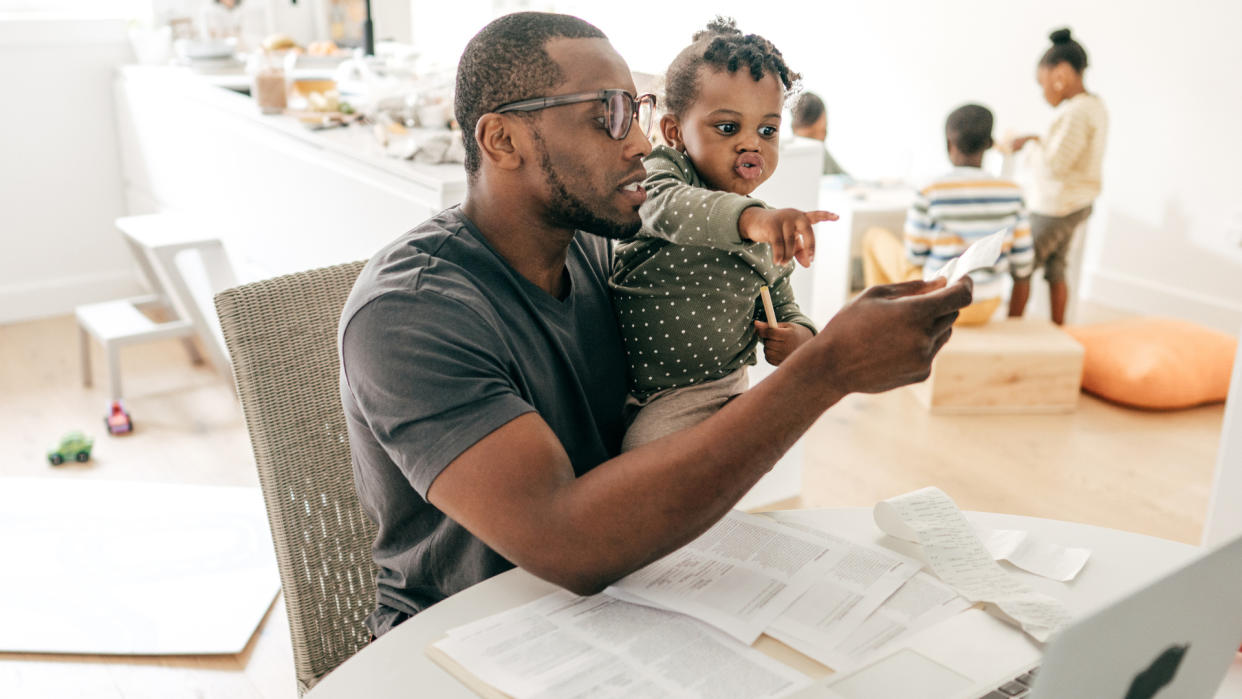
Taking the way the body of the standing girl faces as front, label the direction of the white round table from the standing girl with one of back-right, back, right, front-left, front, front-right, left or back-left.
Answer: left

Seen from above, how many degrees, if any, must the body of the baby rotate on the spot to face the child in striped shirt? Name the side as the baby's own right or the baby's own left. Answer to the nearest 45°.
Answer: approximately 135° to the baby's own left

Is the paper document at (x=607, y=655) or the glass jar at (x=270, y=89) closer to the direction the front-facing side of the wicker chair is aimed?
the paper document

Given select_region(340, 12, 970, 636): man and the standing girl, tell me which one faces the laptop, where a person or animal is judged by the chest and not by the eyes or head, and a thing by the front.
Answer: the man

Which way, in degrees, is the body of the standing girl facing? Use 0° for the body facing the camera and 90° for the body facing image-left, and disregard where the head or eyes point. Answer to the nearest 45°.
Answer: approximately 90°

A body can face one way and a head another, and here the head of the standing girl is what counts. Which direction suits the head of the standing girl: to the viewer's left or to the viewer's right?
to the viewer's left

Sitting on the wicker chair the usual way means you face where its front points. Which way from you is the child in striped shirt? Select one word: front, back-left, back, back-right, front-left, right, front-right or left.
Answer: left

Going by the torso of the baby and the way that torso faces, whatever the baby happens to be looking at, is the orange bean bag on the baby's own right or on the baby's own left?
on the baby's own left

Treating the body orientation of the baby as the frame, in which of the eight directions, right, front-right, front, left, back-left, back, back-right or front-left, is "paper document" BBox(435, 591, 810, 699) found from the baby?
front-right

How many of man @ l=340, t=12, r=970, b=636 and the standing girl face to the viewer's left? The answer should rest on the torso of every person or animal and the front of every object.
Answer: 1

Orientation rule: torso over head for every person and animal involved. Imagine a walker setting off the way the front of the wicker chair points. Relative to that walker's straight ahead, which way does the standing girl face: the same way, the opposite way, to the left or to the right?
the opposite way

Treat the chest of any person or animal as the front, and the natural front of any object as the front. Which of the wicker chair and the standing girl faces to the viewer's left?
the standing girl

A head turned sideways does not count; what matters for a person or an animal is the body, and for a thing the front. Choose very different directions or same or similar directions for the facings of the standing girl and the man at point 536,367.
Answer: very different directions

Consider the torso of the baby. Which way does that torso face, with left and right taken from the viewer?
facing the viewer and to the right of the viewer

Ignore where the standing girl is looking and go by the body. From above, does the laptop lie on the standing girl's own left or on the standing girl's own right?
on the standing girl's own left
